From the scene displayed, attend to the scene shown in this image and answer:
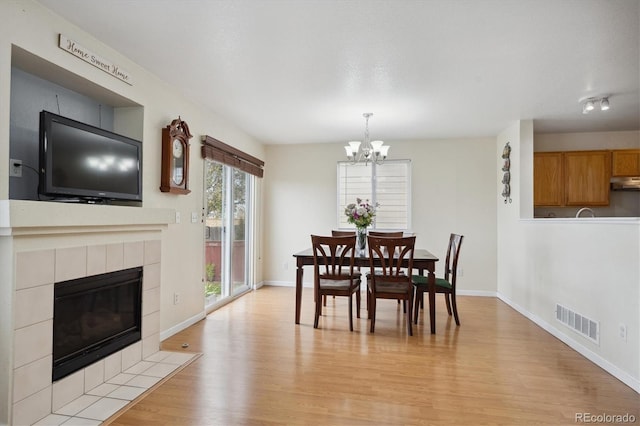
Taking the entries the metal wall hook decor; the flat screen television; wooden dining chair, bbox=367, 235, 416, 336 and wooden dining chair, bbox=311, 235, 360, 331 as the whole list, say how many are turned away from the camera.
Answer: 2

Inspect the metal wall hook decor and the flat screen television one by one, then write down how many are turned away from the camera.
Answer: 0

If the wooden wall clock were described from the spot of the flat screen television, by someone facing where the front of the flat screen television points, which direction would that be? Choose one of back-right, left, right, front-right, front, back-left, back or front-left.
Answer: left

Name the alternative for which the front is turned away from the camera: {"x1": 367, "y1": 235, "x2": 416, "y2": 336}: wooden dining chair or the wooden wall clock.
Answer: the wooden dining chair

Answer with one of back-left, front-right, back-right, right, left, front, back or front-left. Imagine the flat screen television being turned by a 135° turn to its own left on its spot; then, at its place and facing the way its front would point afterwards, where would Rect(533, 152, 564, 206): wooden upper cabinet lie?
right

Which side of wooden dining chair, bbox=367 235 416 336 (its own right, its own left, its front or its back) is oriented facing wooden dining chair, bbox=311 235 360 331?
left

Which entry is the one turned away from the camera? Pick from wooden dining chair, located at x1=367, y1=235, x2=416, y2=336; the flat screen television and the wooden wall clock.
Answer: the wooden dining chair

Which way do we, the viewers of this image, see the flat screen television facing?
facing the viewer and to the right of the viewer

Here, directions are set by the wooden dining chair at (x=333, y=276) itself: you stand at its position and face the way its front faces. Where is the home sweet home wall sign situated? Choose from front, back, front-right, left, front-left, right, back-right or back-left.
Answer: back-left

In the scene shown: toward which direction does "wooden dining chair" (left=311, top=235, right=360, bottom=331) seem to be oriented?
away from the camera

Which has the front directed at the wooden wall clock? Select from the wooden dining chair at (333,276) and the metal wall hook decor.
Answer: the metal wall hook decor

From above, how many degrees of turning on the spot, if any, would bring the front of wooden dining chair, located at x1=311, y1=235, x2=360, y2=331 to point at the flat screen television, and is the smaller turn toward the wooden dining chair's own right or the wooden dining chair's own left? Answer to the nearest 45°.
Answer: approximately 135° to the wooden dining chair's own left

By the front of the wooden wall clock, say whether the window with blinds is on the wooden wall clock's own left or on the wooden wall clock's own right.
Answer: on the wooden wall clock's own left

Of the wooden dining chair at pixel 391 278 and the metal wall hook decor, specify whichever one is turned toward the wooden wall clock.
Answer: the metal wall hook decor

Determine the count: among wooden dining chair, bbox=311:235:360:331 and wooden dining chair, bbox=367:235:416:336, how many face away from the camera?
2

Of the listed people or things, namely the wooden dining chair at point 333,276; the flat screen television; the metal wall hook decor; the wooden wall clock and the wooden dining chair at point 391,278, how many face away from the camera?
2

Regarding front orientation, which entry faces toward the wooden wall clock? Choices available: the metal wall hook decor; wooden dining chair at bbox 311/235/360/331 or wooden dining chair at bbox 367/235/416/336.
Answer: the metal wall hook decor

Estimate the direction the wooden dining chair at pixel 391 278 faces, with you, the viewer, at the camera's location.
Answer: facing away from the viewer
